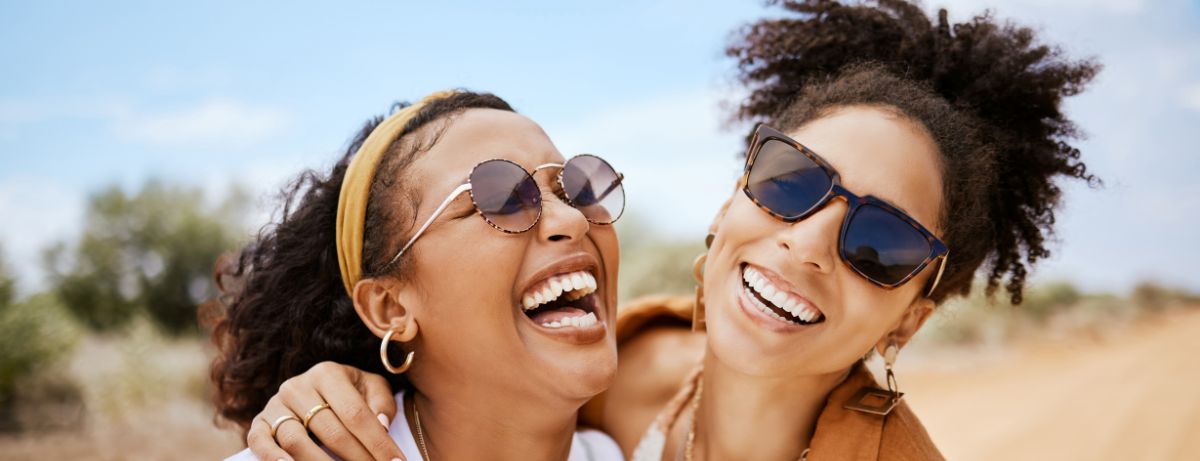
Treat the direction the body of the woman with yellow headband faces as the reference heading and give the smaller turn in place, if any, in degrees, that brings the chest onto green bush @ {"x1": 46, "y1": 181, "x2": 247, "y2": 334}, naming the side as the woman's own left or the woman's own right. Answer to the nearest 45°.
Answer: approximately 135° to the woman's own left

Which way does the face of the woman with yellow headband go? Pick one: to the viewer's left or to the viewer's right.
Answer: to the viewer's right

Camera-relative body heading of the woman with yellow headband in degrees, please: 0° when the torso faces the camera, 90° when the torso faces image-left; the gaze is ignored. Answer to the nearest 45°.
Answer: approximately 315°
